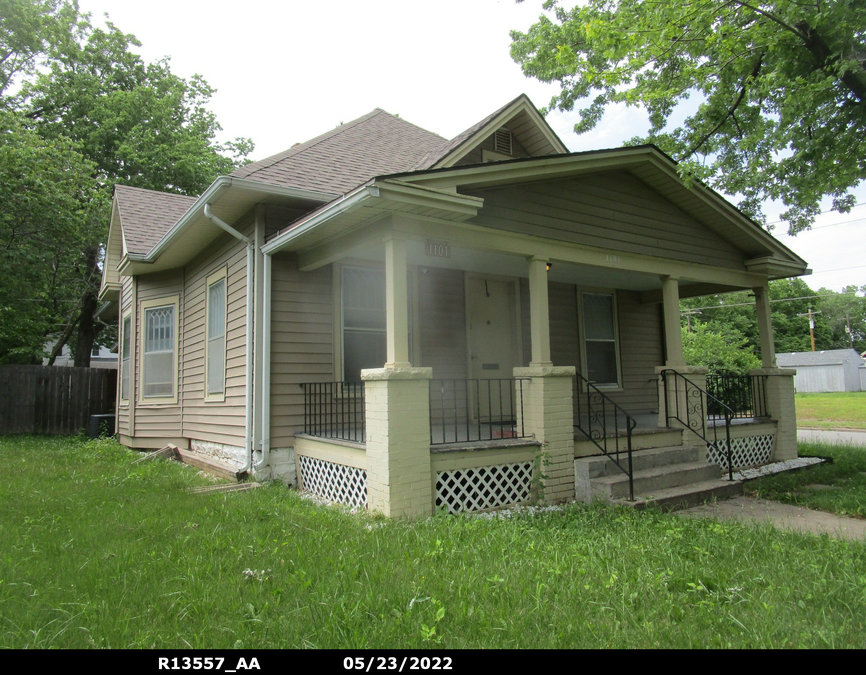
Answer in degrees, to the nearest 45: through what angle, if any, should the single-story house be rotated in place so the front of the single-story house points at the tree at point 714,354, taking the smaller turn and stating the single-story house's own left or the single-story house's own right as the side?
approximately 90° to the single-story house's own left

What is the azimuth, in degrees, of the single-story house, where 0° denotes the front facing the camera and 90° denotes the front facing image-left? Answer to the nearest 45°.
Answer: approximately 315°

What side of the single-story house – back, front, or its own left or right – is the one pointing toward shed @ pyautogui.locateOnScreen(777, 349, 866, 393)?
left

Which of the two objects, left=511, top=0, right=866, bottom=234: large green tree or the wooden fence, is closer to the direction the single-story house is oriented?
the large green tree

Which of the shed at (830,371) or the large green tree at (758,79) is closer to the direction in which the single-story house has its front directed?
the large green tree

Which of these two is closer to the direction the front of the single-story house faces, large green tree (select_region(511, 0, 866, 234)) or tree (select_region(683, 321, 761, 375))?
the large green tree

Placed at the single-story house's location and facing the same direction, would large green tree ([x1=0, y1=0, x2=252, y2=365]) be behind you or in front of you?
behind

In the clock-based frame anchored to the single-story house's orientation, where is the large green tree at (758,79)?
The large green tree is roughly at 10 o'clock from the single-story house.

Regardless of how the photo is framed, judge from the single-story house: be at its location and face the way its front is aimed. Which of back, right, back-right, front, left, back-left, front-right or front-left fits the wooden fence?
back
